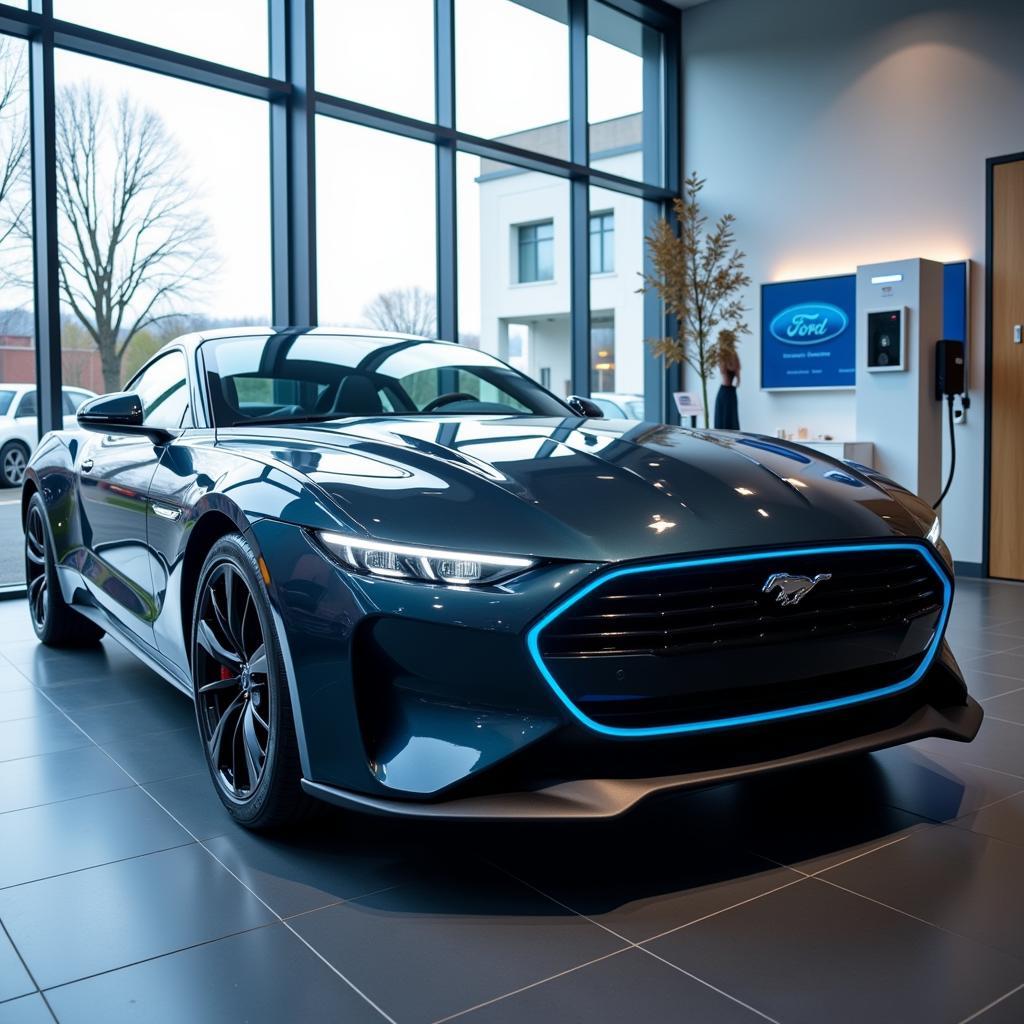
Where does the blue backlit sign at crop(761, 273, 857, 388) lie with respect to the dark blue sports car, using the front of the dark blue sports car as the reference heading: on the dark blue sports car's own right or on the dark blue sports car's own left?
on the dark blue sports car's own left

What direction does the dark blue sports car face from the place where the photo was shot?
facing the viewer and to the right of the viewer

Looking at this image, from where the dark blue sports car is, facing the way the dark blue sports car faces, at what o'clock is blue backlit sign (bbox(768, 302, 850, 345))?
The blue backlit sign is roughly at 8 o'clock from the dark blue sports car.

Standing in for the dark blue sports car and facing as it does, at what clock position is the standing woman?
The standing woman is roughly at 8 o'clock from the dark blue sports car.

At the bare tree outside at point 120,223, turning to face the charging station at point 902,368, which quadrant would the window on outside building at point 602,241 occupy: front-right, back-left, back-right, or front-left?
front-left

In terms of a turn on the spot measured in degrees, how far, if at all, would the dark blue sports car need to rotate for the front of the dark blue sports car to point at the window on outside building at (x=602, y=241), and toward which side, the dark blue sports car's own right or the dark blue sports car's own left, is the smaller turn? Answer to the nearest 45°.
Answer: approximately 135° to the dark blue sports car's own left

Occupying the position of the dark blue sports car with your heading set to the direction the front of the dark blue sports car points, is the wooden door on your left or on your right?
on your left
